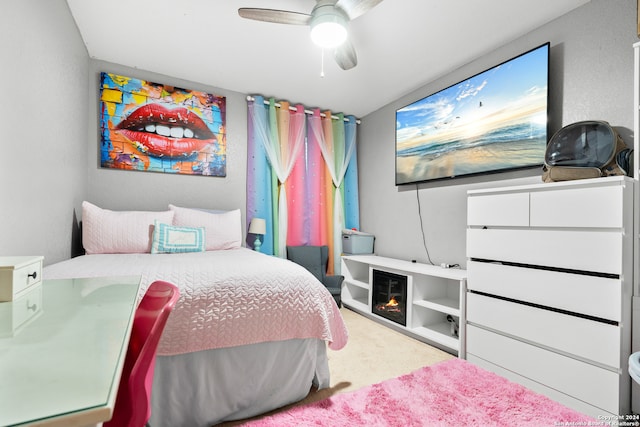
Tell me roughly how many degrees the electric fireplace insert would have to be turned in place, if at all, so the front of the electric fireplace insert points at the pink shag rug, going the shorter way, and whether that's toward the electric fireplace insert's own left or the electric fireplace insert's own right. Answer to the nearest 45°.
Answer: approximately 45° to the electric fireplace insert's own left

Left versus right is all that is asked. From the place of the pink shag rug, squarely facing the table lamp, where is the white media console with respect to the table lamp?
right

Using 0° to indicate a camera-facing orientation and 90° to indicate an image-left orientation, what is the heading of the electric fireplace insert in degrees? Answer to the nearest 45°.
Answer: approximately 45°

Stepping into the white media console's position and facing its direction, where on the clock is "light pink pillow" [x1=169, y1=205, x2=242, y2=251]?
The light pink pillow is roughly at 1 o'clock from the white media console.

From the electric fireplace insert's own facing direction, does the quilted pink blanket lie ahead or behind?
ahead

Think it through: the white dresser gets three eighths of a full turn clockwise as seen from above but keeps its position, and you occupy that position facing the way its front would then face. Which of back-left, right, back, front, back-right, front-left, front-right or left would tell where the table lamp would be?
left

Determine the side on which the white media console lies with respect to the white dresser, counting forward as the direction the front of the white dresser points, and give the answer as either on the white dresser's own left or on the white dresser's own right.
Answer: on the white dresser's own right

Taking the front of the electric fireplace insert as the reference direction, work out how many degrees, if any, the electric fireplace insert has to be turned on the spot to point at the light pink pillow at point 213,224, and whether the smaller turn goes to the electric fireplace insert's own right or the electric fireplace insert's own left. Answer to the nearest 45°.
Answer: approximately 45° to the electric fireplace insert's own right

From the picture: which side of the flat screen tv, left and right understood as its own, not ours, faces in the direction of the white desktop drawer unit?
front

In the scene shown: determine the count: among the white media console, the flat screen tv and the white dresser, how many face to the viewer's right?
0

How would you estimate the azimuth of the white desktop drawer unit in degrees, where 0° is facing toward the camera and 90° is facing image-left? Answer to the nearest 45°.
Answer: approximately 315°

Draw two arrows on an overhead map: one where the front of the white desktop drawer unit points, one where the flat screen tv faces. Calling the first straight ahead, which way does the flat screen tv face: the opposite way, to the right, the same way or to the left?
the opposite way

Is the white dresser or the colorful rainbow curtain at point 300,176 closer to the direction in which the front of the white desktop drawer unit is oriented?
the white dresser

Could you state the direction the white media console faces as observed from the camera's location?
facing the viewer and to the left of the viewer

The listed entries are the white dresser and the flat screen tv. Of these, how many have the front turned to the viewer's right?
0

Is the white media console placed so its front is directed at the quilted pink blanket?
yes
